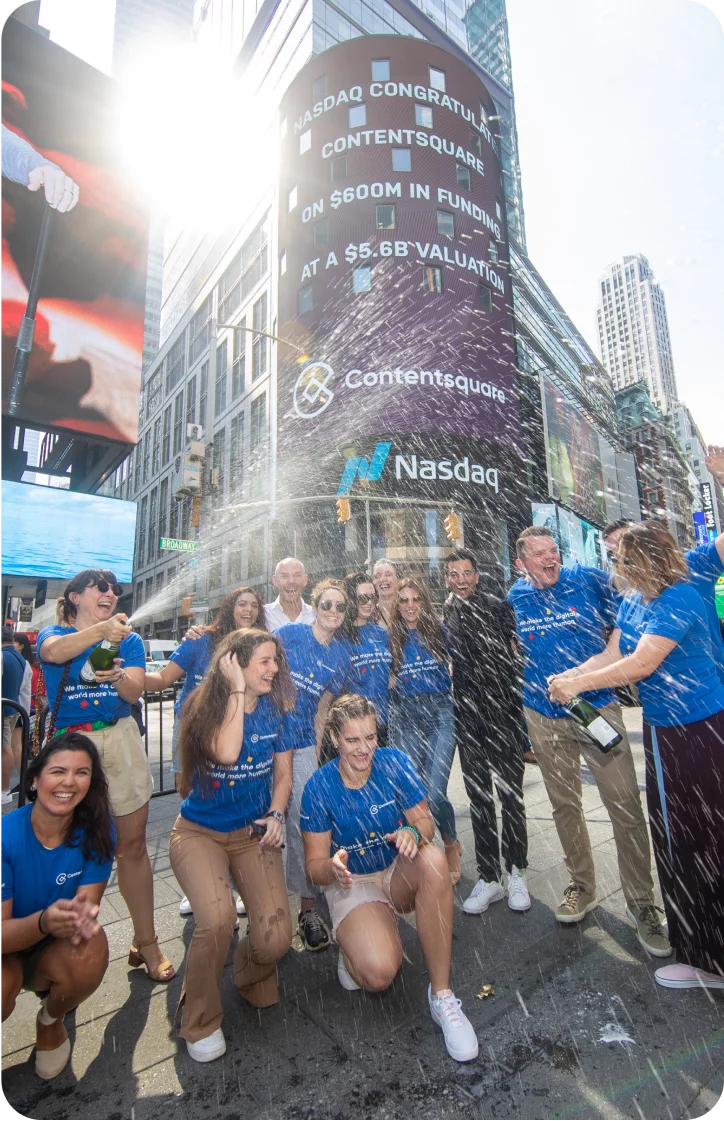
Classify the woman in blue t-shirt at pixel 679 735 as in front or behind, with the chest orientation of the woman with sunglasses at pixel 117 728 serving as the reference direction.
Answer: in front

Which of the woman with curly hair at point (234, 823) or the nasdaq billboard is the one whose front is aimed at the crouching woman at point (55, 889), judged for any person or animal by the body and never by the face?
the nasdaq billboard

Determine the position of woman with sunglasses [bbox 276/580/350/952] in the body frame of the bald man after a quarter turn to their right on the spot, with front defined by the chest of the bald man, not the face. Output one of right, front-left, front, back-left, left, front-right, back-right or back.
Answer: left

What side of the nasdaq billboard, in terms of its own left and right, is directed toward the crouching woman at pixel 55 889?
front

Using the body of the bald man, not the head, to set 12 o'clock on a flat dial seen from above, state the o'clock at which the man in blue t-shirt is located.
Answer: The man in blue t-shirt is roughly at 10 o'clock from the bald man.

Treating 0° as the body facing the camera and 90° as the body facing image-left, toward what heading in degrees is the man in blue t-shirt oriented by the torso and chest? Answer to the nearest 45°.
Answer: approximately 0°

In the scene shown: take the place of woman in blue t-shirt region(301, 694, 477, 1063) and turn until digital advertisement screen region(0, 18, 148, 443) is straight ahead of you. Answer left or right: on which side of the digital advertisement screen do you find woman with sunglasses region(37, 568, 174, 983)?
left

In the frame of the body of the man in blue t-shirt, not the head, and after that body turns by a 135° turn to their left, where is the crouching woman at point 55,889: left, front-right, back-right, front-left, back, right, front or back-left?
back

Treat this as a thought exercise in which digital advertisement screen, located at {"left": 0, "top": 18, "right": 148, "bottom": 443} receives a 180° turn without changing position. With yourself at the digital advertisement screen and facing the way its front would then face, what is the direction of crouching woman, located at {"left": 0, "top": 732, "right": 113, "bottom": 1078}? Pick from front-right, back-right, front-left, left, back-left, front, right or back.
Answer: back-left

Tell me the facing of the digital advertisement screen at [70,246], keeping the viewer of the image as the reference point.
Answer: facing the viewer and to the right of the viewer

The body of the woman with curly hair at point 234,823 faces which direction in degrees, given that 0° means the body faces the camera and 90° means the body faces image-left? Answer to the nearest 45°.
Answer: approximately 315°

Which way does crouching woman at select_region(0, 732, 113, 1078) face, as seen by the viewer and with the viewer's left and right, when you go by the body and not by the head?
facing the viewer

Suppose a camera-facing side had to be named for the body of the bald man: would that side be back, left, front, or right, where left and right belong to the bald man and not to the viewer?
front

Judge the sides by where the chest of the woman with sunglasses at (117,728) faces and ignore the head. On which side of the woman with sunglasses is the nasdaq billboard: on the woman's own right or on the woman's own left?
on the woman's own left

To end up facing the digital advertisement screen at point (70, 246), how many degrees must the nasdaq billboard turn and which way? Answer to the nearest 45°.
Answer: approximately 45° to its right

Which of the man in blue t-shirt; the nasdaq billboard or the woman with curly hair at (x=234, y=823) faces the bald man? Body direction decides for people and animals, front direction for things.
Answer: the nasdaq billboard
